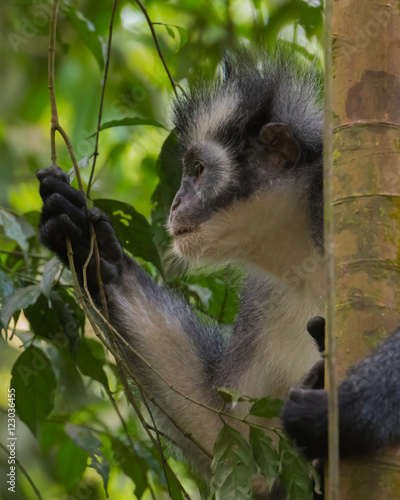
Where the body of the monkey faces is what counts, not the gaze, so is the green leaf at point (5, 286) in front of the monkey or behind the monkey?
in front

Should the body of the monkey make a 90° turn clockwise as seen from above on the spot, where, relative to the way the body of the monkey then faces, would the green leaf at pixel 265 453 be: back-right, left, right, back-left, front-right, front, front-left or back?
back

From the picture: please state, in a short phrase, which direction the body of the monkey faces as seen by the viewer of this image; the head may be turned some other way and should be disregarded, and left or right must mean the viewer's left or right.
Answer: facing to the left of the viewer

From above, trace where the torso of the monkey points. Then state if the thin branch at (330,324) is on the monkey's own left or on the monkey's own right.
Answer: on the monkey's own left

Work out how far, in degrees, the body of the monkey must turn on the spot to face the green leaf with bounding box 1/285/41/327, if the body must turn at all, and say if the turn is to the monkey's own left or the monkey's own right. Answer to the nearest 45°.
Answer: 0° — it already faces it
